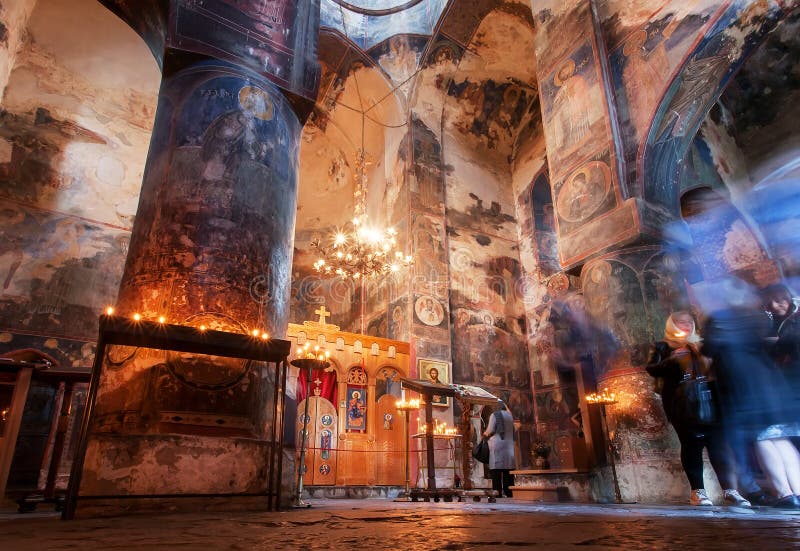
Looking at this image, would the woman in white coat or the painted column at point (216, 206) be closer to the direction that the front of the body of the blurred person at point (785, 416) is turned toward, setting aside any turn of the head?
the painted column

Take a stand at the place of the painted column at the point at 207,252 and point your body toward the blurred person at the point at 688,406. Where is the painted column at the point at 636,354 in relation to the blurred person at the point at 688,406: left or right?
left

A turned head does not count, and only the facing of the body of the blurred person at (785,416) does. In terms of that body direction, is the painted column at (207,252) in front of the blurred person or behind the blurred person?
in front

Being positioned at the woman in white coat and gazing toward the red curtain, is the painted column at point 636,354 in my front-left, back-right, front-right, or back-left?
back-right

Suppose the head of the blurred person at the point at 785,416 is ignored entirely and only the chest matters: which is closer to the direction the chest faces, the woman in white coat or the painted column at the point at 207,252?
the painted column

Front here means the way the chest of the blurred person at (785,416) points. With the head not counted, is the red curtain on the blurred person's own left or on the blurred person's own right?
on the blurred person's own right

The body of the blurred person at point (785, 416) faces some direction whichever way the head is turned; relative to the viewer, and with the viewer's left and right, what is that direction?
facing the viewer and to the left of the viewer

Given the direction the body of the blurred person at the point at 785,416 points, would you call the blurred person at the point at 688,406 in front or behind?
in front

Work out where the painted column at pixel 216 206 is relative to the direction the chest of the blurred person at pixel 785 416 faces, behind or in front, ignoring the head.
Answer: in front

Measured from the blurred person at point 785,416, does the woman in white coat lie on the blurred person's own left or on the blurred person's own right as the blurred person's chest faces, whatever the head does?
on the blurred person's own right
